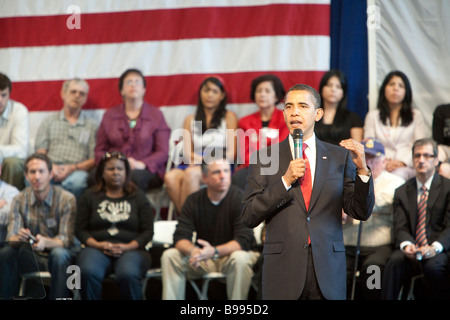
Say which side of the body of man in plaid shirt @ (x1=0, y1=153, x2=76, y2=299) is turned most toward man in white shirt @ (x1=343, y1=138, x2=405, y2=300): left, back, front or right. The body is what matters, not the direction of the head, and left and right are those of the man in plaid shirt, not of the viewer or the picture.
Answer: left

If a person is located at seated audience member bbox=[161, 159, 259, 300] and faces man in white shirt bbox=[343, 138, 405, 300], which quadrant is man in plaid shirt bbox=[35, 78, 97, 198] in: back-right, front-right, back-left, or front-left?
back-left

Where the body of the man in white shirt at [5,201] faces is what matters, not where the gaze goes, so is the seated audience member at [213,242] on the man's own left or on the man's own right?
on the man's own left

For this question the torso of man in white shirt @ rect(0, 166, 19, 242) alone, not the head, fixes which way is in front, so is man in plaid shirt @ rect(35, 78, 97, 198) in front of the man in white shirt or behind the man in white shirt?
behind

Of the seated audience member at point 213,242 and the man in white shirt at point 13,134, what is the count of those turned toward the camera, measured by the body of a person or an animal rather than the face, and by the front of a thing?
2

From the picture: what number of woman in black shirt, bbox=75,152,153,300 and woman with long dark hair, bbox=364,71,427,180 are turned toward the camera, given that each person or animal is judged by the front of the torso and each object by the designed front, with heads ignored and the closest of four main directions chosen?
2

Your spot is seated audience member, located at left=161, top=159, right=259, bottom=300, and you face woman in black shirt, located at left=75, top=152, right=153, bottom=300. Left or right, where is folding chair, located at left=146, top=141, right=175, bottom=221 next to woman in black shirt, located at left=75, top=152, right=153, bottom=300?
right
